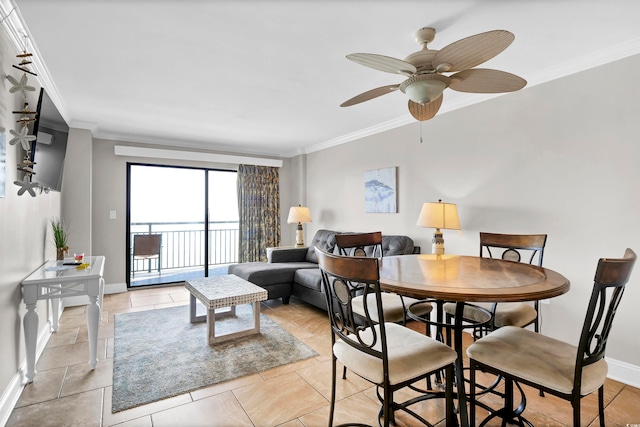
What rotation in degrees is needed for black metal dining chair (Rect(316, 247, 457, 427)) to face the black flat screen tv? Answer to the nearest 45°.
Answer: approximately 135° to its left

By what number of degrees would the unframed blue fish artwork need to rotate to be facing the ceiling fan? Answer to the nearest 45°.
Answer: approximately 45° to its left

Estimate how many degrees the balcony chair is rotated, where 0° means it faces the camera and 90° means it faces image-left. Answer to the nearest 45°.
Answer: approximately 180°

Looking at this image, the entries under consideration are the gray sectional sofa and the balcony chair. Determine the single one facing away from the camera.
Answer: the balcony chair

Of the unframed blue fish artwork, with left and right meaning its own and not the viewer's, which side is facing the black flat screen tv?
front

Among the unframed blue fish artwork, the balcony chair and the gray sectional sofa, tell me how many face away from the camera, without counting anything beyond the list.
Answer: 1

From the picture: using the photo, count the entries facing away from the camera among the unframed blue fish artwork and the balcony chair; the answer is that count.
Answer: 1

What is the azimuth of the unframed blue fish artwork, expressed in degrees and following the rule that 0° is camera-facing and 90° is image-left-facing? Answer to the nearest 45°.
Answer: approximately 45°

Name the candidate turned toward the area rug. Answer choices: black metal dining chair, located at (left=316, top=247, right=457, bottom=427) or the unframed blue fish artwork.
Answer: the unframed blue fish artwork

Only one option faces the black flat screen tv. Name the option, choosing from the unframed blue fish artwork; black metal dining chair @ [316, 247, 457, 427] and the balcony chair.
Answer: the unframed blue fish artwork

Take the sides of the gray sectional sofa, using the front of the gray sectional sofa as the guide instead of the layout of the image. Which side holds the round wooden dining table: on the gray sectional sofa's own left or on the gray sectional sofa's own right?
on the gray sectional sofa's own left

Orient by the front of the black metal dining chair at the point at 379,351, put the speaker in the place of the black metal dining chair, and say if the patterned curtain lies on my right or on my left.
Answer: on my left

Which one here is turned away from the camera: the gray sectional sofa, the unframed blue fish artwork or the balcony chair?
the balcony chair

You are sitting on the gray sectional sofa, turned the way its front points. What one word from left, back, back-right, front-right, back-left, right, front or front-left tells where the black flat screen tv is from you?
front

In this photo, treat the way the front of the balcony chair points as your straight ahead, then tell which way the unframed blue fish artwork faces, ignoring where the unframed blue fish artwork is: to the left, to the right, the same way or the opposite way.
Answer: to the left

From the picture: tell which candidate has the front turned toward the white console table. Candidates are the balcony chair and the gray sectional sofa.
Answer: the gray sectional sofa

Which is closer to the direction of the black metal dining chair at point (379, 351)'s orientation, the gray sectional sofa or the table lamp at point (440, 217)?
the table lamp

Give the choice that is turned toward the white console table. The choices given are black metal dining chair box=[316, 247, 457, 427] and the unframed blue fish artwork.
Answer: the unframed blue fish artwork
